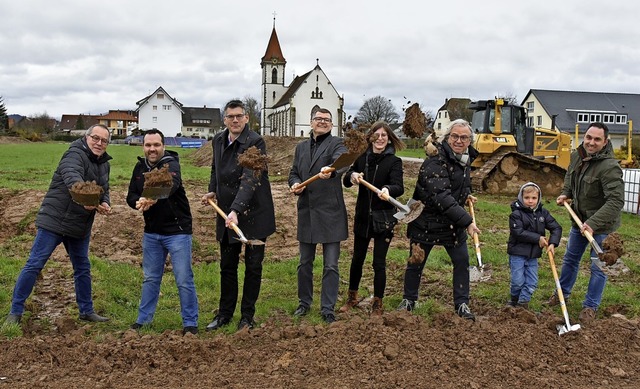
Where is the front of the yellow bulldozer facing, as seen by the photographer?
facing to the right of the viewer

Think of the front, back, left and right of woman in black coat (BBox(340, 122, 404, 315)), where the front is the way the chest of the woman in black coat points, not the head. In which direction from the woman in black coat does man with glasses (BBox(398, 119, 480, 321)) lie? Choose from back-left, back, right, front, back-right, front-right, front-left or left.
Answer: left

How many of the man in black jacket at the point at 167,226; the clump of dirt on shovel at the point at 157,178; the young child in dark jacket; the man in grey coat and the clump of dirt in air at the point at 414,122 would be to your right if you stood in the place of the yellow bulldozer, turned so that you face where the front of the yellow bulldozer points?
5

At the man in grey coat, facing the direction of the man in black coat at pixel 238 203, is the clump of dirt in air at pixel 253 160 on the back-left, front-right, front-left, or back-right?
front-left

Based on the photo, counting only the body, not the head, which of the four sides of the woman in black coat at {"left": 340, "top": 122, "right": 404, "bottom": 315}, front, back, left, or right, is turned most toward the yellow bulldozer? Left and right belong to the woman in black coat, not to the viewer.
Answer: back

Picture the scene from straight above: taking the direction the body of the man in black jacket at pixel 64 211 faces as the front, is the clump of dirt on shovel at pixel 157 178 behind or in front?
in front

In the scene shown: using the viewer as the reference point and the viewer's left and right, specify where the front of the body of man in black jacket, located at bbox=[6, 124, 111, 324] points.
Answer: facing the viewer and to the right of the viewer

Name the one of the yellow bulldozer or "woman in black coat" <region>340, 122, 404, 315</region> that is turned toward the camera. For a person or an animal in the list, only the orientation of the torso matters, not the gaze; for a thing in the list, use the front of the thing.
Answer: the woman in black coat

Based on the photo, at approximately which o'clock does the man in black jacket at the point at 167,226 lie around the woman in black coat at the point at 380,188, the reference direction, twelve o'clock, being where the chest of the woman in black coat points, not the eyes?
The man in black jacket is roughly at 2 o'clock from the woman in black coat.

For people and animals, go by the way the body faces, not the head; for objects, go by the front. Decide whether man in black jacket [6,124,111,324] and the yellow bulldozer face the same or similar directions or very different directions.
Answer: same or similar directions

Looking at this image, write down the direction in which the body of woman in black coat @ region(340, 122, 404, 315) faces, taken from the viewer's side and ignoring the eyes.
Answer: toward the camera
